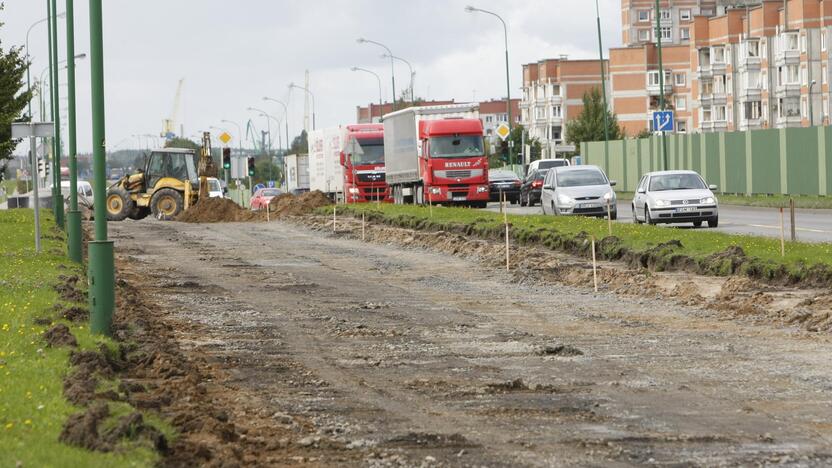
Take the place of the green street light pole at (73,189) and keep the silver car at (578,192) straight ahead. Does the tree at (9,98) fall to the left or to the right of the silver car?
left

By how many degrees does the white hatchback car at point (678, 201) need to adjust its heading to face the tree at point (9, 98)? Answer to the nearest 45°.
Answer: approximately 90° to its right

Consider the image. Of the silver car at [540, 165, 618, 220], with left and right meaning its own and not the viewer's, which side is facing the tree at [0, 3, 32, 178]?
right

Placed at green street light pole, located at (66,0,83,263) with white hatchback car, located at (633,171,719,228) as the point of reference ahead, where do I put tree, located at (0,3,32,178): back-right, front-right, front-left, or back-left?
front-left

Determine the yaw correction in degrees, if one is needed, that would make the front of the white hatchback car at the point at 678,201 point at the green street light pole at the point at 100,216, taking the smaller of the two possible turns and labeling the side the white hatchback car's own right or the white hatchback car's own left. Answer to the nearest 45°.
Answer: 0° — it already faces it

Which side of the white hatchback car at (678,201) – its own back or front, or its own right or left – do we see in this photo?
front

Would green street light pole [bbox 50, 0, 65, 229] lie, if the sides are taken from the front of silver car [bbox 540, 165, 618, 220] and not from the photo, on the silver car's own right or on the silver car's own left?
on the silver car's own right

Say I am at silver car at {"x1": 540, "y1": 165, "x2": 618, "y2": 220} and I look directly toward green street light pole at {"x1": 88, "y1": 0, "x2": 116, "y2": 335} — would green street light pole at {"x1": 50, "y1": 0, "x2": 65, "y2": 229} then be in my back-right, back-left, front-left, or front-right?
front-right

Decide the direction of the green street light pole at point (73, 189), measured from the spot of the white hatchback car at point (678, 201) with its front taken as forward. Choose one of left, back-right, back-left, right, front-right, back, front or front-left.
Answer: front-right

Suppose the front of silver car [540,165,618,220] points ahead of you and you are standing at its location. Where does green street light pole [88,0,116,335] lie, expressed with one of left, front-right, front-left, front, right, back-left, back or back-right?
front

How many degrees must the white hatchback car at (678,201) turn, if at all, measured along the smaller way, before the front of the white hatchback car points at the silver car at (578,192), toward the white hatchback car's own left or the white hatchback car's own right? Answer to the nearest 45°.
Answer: approximately 135° to the white hatchback car's own right

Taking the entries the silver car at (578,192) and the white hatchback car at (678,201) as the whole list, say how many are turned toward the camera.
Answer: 2
